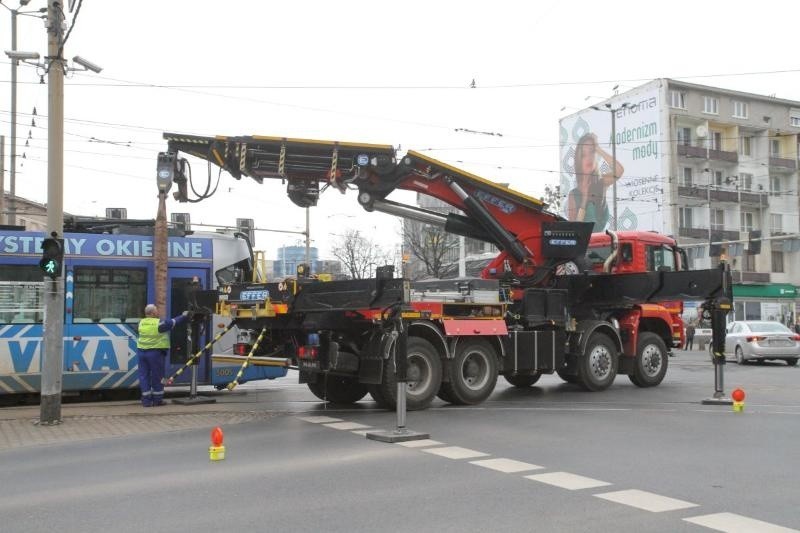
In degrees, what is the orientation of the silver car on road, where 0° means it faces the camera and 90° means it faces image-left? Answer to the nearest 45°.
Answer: approximately 135°

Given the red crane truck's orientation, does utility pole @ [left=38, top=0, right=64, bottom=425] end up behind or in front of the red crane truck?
behind

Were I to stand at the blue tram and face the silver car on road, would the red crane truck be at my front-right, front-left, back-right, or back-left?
front-right

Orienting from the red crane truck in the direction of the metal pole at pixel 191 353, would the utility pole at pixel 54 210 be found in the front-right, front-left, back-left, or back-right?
front-left

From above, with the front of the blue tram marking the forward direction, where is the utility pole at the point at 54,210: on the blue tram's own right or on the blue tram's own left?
on the blue tram's own right

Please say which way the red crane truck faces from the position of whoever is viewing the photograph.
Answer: facing away from the viewer and to the right of the viewer

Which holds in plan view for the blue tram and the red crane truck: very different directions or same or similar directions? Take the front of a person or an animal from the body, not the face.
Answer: same or similar directions

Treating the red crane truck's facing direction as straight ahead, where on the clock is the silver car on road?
The silver car on road is roughly at 12 o'clock from the red crane truck.

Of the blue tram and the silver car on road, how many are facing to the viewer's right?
1

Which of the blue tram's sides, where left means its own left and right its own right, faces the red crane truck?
front

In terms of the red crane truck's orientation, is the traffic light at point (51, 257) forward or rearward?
rearward

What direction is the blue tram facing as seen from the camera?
to the viewer's right
